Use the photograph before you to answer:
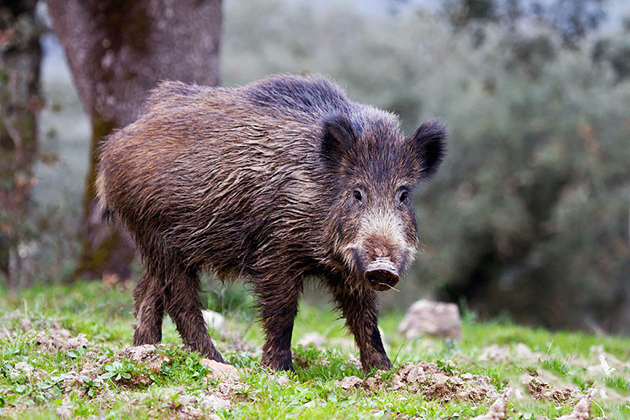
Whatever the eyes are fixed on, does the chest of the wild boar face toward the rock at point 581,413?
yes

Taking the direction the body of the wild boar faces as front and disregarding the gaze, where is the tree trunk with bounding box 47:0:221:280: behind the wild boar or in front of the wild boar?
behind

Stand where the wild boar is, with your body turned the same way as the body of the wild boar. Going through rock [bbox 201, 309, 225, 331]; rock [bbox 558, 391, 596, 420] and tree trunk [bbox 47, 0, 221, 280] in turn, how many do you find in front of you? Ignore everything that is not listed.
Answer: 1

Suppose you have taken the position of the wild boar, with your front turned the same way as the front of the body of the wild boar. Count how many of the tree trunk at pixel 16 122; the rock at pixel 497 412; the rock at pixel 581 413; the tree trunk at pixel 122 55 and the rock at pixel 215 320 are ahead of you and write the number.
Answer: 2

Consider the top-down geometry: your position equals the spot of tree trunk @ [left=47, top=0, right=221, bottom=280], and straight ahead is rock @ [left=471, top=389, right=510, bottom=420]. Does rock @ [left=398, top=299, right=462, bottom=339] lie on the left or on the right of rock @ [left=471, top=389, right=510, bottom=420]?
left

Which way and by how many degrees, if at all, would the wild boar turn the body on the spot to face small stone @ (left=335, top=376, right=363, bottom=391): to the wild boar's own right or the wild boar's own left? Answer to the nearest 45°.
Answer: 0° — it already faces it

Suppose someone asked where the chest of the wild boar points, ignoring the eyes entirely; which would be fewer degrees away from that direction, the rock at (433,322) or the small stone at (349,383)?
the small stone

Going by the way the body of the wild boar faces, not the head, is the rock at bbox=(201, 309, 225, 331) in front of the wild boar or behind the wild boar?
behind

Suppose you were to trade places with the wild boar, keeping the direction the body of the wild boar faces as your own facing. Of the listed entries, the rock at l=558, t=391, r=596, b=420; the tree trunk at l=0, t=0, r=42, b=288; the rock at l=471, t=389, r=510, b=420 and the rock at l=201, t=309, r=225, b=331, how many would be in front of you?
2

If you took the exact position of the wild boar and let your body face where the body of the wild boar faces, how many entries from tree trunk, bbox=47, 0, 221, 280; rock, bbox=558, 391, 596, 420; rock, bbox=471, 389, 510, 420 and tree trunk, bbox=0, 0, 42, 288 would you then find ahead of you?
2

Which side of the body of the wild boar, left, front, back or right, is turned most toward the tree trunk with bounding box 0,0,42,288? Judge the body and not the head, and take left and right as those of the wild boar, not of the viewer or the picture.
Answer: back

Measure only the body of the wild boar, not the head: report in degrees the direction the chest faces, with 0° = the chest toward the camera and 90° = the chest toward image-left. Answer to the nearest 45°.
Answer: approximately 315°
